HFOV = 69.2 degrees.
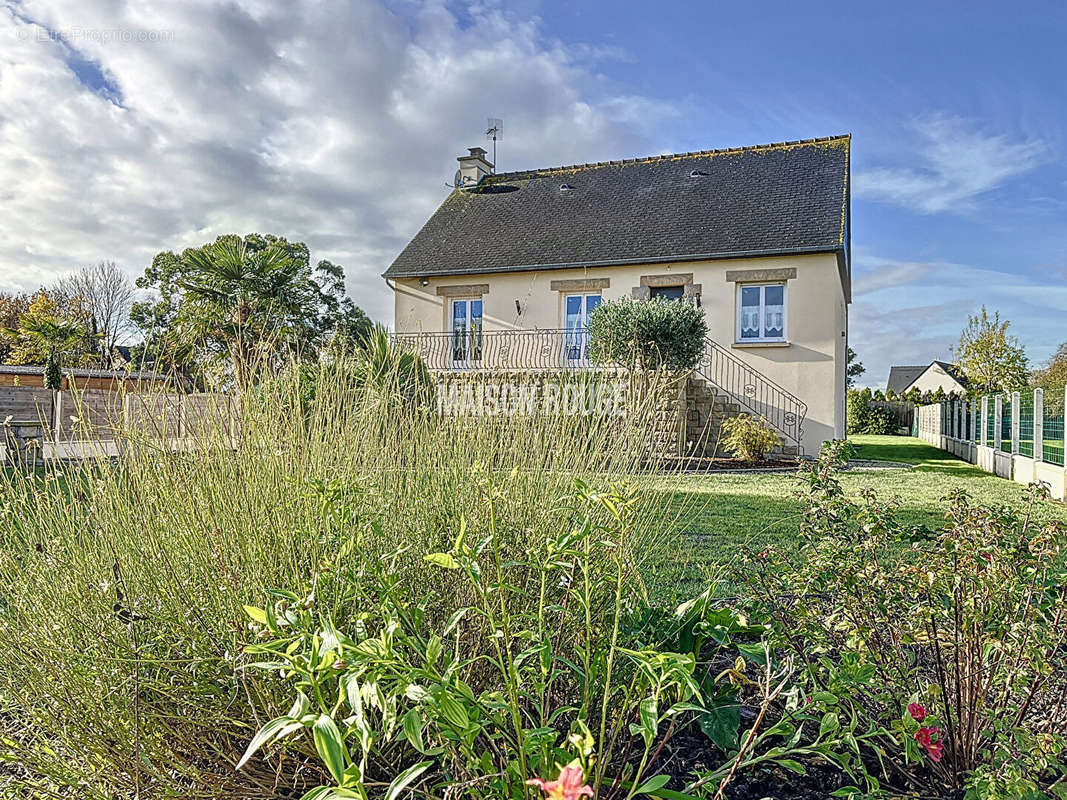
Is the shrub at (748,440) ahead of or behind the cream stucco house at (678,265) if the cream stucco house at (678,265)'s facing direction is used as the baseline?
ahead

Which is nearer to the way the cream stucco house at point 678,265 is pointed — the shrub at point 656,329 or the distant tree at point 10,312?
the shrub

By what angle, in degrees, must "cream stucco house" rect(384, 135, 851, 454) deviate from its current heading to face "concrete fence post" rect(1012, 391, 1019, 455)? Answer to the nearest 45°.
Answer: approximately 45° to its left

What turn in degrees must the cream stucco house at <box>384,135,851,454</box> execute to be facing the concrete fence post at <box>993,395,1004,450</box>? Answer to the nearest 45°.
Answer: approximately 45° to its left

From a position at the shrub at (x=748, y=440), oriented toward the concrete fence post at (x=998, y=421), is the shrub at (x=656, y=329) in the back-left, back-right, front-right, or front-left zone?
back-left

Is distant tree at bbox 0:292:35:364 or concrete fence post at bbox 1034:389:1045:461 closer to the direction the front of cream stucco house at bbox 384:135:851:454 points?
the concrete fence post

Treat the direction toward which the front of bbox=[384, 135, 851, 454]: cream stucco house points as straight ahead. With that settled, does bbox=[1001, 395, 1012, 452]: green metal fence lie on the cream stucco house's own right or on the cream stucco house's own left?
on the cream stucco house's own left

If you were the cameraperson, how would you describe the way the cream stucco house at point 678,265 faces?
facing the viewer

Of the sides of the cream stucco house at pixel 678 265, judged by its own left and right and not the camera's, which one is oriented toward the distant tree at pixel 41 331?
right

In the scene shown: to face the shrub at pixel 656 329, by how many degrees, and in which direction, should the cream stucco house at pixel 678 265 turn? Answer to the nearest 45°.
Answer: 0° — it already faces it

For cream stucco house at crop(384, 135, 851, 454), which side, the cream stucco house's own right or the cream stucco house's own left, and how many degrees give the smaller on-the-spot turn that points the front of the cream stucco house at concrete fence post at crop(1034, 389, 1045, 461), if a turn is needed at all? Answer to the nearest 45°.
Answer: approximately 45° to the cream stucco house's own left

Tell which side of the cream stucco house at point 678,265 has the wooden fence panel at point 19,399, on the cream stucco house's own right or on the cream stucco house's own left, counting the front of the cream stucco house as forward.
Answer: on the cream stucco house's own right

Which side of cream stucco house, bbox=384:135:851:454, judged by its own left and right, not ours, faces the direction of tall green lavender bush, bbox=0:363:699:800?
front
